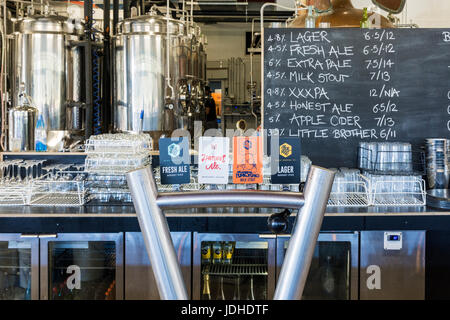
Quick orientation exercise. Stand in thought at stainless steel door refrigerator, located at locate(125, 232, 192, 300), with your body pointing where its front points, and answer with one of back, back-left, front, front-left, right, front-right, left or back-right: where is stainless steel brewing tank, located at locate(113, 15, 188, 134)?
back

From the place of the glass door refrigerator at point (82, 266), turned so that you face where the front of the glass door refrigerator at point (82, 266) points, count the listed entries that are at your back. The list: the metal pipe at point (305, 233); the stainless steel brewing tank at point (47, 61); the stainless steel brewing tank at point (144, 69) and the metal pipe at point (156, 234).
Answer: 2

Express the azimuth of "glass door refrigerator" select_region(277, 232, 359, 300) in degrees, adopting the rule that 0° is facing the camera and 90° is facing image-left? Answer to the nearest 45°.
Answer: approximately 0°

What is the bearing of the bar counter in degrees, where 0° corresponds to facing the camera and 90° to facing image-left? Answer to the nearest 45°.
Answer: approximately 0°

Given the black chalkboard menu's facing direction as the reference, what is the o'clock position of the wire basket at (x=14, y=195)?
The wire basket is roughly at 2 o'clock from the black chalkboard menu.
